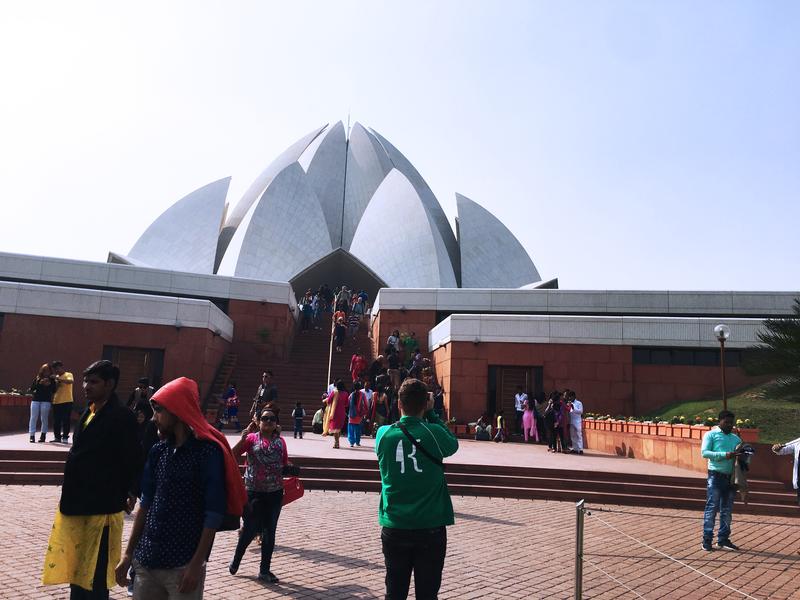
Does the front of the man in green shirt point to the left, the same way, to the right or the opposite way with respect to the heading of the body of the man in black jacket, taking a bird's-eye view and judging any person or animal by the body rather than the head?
the opposite way

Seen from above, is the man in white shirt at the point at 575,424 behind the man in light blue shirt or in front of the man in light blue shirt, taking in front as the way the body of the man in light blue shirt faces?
behind

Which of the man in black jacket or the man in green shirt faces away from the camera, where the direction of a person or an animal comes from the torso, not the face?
the man in green shirt

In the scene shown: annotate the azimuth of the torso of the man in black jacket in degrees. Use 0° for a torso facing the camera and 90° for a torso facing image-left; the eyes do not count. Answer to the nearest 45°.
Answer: approximately 45°

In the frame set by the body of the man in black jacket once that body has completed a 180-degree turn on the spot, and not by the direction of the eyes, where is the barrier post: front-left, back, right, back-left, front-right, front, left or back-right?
front-right

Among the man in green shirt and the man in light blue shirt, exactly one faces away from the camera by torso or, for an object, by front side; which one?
the man in green shirt

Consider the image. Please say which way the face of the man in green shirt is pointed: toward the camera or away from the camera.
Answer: away from the camera

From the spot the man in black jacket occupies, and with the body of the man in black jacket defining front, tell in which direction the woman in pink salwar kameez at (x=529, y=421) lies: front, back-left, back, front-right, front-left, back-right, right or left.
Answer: back

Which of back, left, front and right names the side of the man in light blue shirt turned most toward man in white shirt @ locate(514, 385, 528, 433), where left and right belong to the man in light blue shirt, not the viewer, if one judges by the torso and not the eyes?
back

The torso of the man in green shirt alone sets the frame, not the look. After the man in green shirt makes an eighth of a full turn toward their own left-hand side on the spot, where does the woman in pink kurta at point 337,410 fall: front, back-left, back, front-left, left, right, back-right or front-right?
front-right

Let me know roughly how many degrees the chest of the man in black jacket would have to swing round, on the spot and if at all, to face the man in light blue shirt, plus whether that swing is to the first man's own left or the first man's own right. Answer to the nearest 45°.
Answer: approximately 135° to the first man's own left

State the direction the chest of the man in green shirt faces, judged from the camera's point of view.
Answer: away from the camera

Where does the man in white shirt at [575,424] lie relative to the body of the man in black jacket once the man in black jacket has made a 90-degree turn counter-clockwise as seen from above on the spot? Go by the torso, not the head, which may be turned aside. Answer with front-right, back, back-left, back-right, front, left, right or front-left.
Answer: left

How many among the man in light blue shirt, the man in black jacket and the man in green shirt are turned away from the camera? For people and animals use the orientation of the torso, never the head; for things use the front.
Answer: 1

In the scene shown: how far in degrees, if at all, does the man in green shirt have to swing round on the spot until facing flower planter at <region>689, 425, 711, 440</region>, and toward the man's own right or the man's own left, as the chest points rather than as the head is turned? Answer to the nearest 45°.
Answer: approximately 45° to the man's own right

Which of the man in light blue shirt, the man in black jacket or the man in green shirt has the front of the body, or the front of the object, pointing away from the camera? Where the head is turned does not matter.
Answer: the man in green shirt
